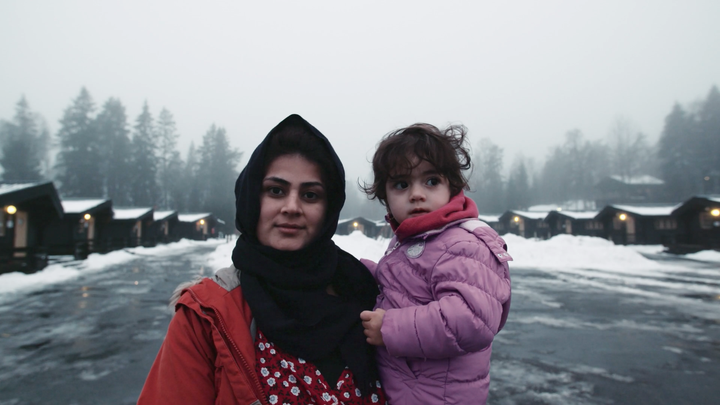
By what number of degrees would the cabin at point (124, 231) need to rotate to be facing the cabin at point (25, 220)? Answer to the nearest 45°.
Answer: approximately 45° to its right

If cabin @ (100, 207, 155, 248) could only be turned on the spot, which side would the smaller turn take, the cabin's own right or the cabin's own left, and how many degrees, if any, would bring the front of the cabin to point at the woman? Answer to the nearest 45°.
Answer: approximately 45° to the cabin's own right

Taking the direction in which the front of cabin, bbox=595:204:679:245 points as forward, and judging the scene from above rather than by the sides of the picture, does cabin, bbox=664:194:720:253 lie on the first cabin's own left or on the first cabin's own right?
on the first cabin's own left

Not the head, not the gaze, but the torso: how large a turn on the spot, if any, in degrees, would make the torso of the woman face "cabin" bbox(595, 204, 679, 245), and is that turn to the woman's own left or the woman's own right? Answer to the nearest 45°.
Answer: approximately 90° to the woman's own left

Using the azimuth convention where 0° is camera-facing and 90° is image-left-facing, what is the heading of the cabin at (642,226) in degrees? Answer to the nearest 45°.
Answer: approximately 45°

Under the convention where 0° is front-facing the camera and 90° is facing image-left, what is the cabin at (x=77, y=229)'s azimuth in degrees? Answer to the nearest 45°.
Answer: approximately 315°
